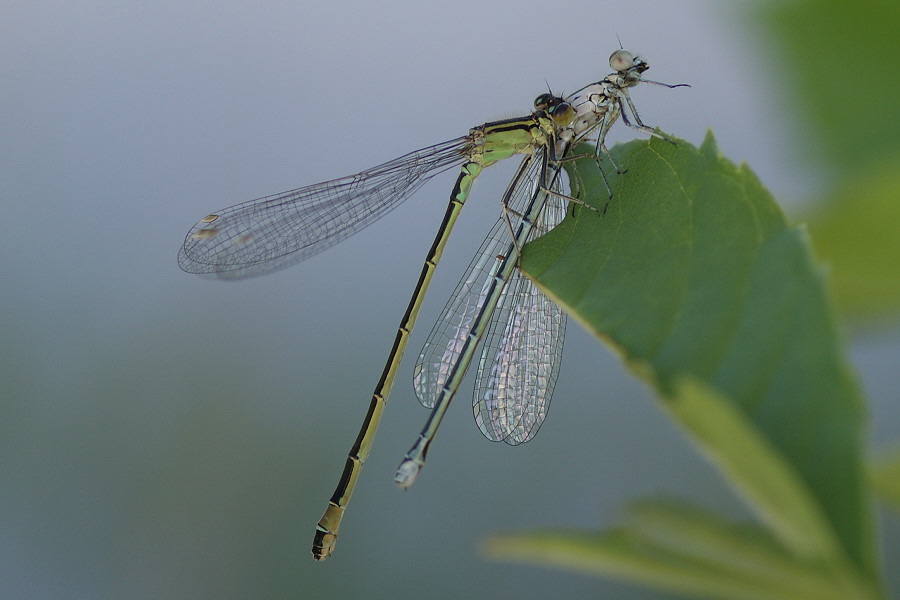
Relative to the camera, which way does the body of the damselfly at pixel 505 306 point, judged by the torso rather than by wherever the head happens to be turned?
to the viewer's right
